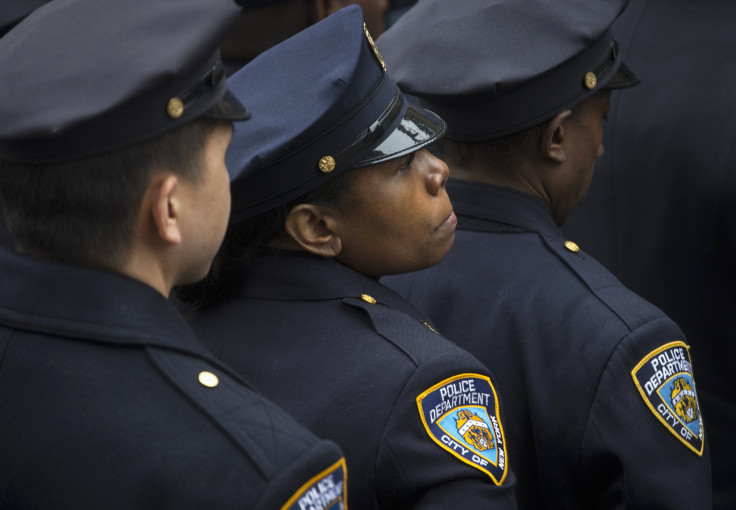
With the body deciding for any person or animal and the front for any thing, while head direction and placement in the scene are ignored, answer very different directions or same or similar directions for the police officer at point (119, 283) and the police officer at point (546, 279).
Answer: same or similar directions

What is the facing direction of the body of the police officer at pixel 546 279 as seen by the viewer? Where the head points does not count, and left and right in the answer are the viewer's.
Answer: facing away from the viewer and to the right of the viewer

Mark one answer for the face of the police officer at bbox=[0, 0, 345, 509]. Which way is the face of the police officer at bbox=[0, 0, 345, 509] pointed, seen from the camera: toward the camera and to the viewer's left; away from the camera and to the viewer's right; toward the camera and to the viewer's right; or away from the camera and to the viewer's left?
away from the camera and to the viewer's right

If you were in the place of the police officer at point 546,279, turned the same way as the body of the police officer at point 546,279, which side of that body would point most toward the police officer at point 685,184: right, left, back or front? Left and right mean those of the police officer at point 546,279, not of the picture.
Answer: front

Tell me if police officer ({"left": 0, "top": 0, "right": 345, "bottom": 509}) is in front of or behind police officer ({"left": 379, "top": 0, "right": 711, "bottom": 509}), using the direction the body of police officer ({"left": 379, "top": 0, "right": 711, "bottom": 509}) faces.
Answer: behind

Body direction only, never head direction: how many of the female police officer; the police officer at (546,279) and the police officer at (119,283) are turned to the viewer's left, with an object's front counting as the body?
0

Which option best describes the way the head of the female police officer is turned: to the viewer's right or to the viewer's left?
to the viewer's right

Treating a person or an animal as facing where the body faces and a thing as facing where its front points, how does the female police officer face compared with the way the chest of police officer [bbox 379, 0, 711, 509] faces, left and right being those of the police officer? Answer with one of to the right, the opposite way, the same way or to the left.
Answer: the same way

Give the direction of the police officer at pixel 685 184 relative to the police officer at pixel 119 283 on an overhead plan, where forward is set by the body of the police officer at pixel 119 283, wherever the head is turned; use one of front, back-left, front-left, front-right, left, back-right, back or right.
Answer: front

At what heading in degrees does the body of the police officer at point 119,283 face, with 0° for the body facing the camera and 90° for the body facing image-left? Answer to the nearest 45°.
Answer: approximately 225°

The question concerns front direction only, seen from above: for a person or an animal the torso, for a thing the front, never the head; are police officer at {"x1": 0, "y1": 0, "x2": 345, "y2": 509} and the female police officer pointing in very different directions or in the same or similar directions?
same or similar directions

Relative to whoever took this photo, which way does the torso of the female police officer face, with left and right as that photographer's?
facing away from the viewer and to the right of the viewer

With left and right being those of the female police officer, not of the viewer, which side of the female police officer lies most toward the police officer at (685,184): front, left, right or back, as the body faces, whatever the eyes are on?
front
